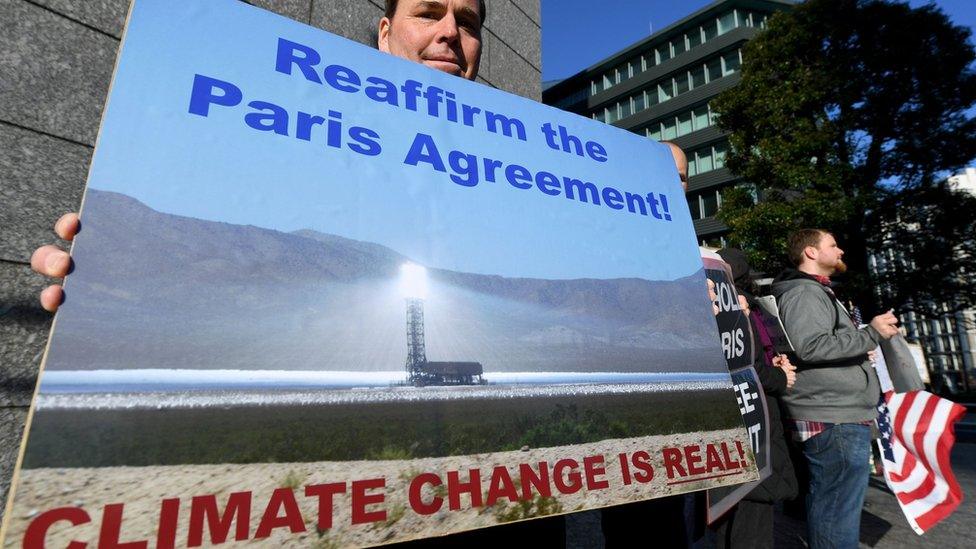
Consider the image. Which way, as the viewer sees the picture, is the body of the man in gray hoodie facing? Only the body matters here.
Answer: to the viewer's right

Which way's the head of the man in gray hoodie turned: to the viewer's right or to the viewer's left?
to the viewer's right

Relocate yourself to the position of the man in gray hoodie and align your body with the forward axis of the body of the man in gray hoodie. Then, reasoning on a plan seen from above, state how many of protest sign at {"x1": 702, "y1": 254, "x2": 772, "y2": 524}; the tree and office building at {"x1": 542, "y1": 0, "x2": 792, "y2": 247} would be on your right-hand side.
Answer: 1
